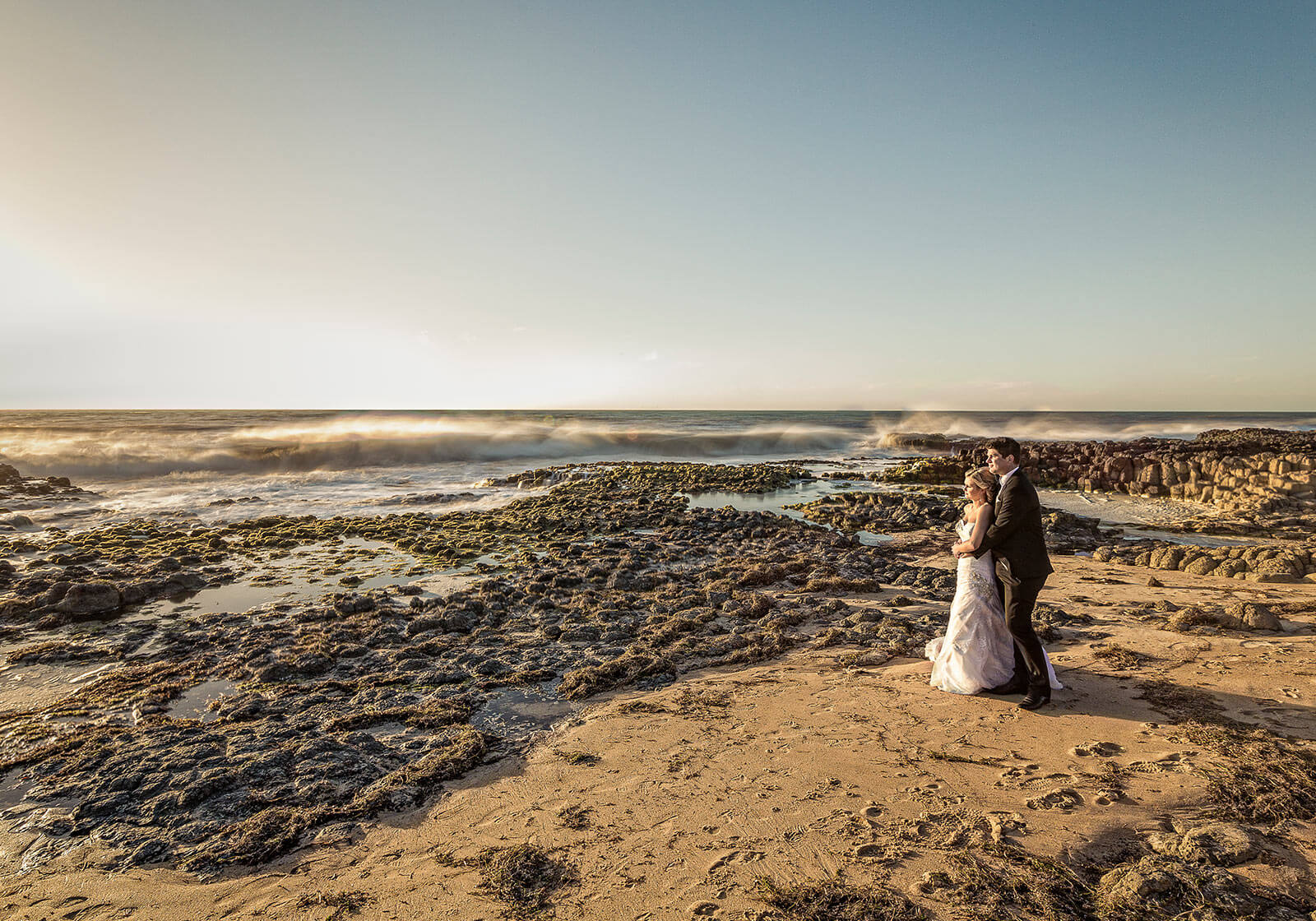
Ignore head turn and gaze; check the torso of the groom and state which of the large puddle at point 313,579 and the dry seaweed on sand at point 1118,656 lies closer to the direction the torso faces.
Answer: the large puddle

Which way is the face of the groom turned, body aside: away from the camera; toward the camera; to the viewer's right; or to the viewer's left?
to the viewer's left

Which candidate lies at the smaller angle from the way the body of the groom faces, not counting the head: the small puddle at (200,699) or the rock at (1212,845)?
the small puddle

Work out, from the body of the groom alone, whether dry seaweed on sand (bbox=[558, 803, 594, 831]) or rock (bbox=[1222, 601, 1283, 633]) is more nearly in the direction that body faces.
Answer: the dry seaweed on sand

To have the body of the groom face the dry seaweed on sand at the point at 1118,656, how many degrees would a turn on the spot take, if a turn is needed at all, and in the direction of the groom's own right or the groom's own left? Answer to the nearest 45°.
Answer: approximately 135° to the groom's own right

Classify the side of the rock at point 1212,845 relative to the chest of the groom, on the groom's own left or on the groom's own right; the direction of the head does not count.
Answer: on the groom's own left

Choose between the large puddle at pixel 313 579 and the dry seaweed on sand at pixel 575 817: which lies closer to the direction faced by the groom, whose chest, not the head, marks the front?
the large puddle

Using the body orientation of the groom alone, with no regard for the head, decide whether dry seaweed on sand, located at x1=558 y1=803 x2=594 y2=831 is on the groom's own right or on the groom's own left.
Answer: on the groom's own left

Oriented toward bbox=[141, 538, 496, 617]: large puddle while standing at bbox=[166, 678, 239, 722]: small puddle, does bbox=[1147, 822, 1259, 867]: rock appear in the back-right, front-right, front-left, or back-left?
back-right

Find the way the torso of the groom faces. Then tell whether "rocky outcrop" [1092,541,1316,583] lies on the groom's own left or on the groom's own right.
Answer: on the groom's own right

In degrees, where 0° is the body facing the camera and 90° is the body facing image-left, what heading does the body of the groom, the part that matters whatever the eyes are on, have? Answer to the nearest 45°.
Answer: approximately 90°
